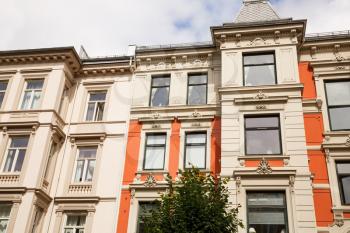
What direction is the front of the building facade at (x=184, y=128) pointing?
toward the camera
